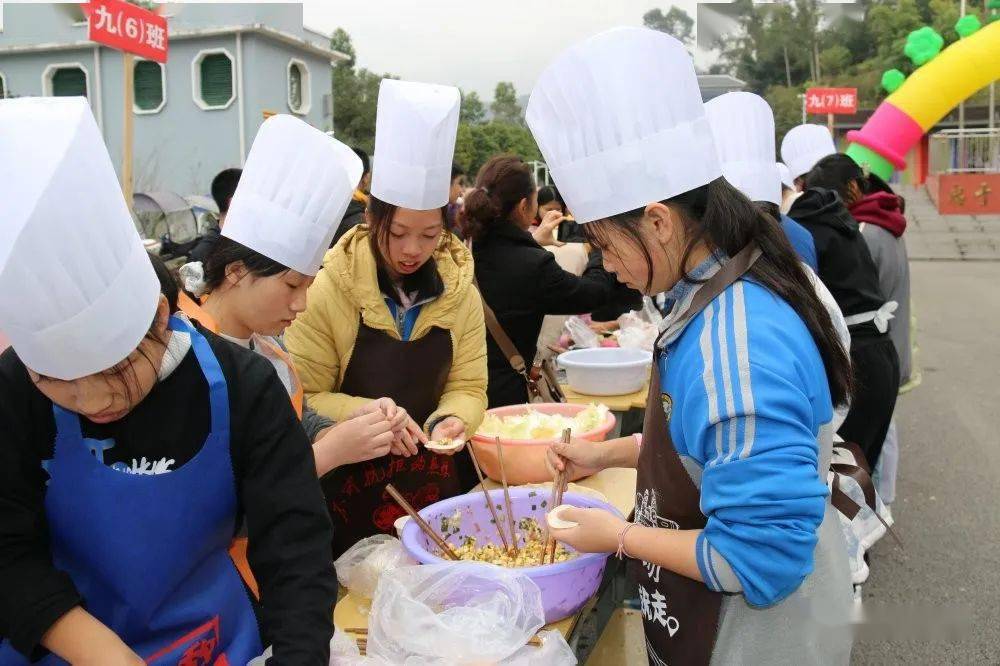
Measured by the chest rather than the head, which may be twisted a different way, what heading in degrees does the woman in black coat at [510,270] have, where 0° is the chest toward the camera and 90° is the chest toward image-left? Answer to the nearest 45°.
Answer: approximately 225°

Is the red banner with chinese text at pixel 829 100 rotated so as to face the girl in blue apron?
yes

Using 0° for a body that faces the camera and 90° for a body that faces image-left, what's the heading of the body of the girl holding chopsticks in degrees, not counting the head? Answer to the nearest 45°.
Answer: approximately 90°

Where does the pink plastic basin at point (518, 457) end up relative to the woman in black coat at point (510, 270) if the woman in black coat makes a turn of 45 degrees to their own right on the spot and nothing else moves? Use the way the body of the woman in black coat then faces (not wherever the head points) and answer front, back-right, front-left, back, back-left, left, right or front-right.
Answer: right

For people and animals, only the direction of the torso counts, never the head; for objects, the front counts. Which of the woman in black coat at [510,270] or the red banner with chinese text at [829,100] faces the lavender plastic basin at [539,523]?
the red banner with chinese text

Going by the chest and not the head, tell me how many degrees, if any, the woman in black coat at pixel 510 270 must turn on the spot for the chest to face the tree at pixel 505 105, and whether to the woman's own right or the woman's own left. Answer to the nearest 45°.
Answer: approximately 45° to the woman's own left

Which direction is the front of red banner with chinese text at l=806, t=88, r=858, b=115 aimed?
toward the camera

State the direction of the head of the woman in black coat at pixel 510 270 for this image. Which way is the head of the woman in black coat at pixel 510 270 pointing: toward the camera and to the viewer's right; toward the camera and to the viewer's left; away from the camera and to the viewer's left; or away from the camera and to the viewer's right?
away from the camera and to the viewer's right

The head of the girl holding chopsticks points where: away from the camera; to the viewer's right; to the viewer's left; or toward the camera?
to the viewer's left

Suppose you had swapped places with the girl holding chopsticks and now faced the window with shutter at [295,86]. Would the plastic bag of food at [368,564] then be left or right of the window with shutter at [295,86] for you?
left

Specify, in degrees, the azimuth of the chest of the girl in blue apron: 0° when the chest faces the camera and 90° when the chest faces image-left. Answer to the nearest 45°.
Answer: approximately 0°

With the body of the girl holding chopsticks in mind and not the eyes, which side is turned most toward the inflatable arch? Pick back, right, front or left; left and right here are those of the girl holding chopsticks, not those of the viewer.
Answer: right

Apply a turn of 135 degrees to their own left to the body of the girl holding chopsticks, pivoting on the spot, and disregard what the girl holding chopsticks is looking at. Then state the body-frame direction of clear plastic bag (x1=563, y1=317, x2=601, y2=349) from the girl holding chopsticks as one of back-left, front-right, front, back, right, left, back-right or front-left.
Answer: back-left

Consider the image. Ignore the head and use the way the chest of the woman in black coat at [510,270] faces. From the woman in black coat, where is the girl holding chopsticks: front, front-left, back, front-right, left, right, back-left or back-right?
back-right
